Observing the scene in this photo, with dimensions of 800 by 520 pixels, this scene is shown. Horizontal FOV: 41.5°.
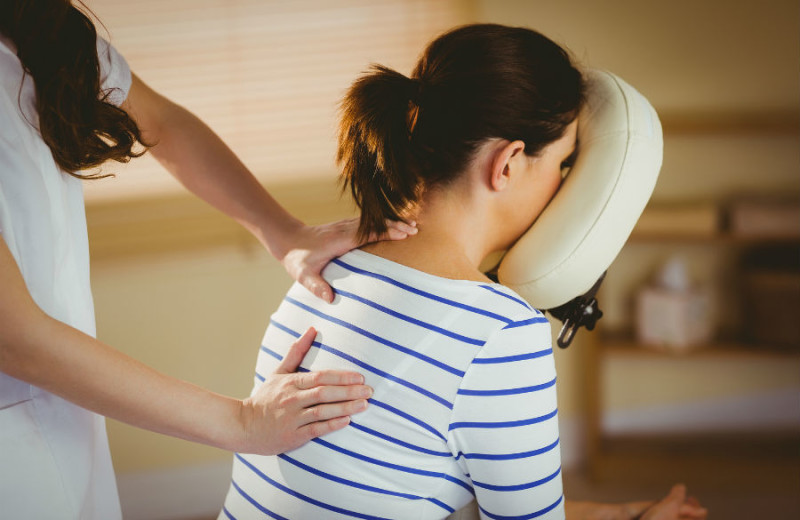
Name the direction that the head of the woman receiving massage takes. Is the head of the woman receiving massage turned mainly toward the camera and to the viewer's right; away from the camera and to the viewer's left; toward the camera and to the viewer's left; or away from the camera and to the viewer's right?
away from the camera and to the viewer's right

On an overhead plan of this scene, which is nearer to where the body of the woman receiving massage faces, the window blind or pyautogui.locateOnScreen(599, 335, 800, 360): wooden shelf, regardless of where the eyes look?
the wooden shelf

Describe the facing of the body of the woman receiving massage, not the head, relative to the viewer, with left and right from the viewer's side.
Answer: facing away from the viewer and to the right of the viewer

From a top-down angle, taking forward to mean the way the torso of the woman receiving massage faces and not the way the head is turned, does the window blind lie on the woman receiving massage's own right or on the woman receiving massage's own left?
on the woman receiving massage's own left

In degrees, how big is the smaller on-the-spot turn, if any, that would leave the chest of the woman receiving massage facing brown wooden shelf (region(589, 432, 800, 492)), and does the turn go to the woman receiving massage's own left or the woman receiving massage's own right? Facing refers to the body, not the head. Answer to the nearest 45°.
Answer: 0° — they already face it
